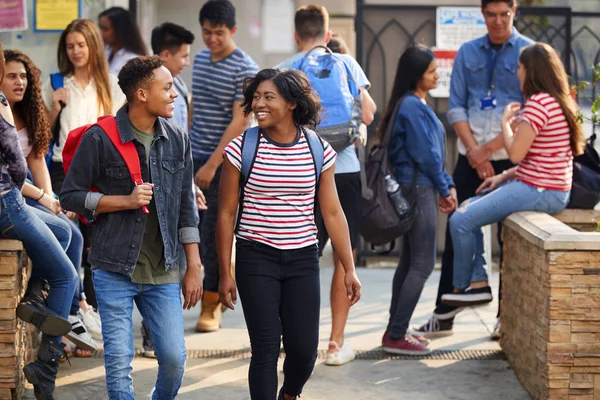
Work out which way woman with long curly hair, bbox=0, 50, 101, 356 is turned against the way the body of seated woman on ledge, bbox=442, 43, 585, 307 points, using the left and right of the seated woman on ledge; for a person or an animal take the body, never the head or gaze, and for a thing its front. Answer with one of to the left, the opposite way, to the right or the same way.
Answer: the opposite way

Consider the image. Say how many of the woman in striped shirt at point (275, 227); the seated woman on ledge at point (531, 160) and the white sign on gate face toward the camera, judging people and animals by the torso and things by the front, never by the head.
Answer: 2

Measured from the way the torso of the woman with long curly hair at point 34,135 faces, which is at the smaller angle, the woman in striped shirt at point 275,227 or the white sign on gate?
the woman in striped shirt

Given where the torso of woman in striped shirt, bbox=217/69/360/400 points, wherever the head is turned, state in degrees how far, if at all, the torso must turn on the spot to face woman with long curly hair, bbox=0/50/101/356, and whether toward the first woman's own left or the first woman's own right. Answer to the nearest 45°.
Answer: approximately 135° to the first woman's own right

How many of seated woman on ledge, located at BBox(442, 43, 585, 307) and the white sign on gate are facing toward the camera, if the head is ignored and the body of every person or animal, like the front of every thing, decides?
1

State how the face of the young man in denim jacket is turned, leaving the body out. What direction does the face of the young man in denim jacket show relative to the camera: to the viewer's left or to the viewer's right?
to the viewer's right

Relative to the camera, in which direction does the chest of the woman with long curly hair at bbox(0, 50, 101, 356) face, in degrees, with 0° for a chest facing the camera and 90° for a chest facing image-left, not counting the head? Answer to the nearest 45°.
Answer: approximately 315°

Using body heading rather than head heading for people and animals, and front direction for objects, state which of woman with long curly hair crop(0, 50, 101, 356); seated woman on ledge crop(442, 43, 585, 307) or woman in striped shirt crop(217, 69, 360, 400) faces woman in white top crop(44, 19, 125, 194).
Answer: the seated woman on ledge

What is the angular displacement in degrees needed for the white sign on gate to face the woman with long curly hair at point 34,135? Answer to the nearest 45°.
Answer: approximately 45° to its right

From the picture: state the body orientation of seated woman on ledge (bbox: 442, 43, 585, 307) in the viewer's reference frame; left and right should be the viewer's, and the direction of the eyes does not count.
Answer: facing to the left of the viewer
